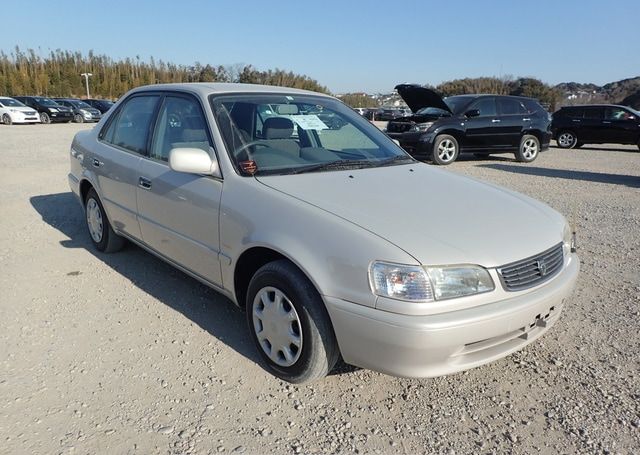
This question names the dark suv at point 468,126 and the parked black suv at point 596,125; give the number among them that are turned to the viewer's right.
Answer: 1

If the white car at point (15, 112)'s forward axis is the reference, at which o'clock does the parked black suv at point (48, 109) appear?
The parked black suv is roughly at 9 o'clock from the white car.

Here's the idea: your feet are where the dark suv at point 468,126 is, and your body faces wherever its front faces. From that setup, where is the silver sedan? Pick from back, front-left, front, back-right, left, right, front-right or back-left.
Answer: front-left

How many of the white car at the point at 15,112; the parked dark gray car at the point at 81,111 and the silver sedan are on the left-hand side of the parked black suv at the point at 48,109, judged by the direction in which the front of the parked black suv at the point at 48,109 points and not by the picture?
1

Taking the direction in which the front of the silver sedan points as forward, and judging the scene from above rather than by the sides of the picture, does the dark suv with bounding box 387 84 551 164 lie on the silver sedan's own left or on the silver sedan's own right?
on the silver sedan's own left

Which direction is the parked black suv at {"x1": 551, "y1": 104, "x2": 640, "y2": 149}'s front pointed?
to the viewer's right

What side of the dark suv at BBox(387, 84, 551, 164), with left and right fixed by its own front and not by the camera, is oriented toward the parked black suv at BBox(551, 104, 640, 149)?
back

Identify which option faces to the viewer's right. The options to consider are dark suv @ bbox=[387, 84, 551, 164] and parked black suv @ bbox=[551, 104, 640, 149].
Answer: the parked black suv

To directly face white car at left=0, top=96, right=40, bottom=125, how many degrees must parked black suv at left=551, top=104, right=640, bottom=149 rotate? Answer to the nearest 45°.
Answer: approximately 180°
